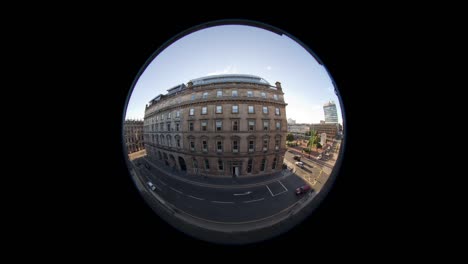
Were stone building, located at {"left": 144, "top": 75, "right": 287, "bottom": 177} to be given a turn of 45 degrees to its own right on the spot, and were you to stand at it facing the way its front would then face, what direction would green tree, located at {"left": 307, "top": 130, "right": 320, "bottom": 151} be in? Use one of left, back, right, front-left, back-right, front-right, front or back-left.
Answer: back-left

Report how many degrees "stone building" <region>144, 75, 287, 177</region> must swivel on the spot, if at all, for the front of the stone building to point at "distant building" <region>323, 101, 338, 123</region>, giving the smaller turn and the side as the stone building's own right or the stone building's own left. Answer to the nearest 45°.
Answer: approximately 90° to the stone building's own left

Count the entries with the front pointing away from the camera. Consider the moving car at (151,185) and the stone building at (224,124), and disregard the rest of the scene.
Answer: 0

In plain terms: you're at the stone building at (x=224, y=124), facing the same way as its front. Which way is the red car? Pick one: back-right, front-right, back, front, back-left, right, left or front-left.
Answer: left

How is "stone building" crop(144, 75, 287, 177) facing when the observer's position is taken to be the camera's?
facing the viewer

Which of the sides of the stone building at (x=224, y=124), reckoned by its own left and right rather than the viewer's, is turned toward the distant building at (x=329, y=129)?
left

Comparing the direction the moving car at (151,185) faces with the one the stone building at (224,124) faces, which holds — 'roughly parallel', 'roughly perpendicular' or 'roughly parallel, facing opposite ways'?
roughly perpendicular
